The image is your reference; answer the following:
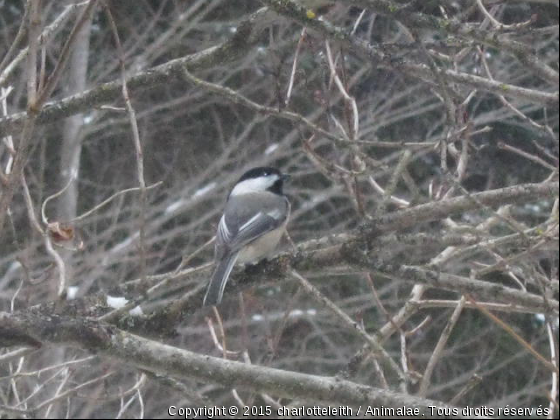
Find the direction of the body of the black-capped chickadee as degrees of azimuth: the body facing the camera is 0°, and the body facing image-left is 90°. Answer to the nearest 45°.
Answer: approximately 225°
